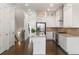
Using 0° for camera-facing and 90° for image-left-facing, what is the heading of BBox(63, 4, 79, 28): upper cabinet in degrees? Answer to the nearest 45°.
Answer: approximately 45°

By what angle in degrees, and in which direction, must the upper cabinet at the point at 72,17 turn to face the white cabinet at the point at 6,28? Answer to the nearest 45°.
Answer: approximately 45° to its right

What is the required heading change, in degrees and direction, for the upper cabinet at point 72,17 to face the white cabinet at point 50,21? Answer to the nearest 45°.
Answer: approximately 45° to its right
